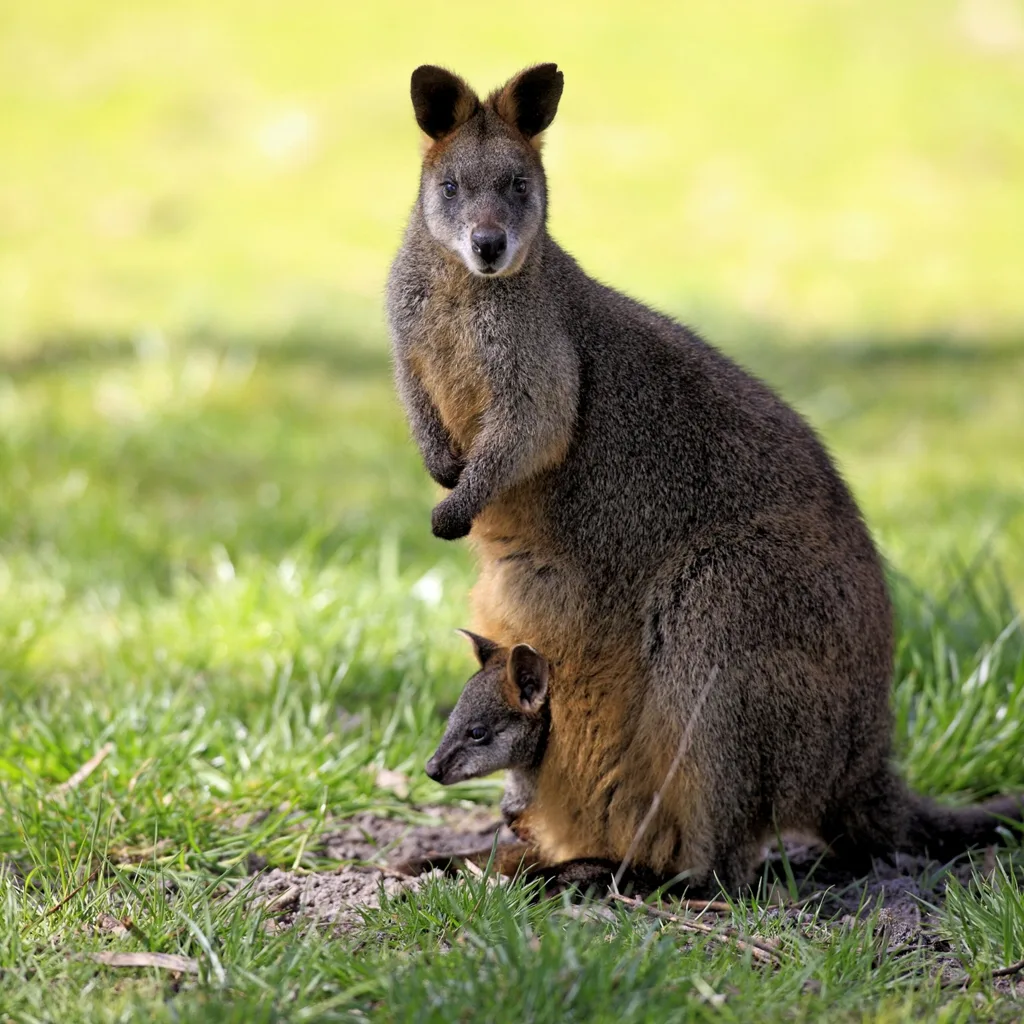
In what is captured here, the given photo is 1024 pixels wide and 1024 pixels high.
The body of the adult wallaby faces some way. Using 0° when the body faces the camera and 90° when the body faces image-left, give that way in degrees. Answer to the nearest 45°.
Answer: approximately 45°

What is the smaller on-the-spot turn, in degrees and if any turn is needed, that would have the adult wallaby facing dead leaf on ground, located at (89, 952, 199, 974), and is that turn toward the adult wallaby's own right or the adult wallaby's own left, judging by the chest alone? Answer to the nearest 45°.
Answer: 0° — it already faces it
